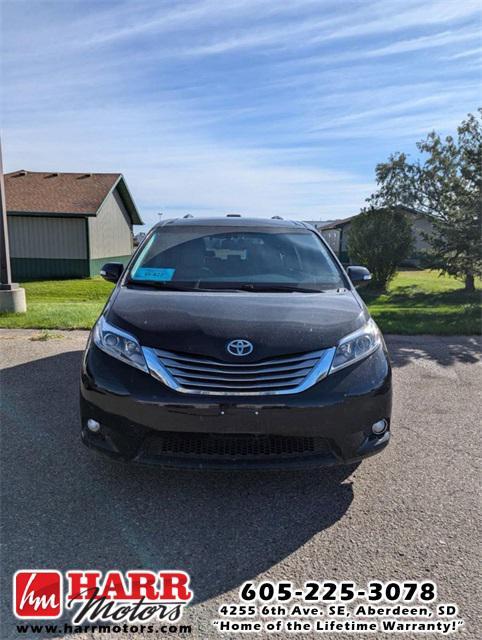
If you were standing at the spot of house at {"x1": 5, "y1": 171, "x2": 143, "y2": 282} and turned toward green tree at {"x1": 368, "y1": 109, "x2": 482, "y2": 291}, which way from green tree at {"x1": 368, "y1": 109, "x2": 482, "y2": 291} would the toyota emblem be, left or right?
right

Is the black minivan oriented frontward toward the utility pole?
no

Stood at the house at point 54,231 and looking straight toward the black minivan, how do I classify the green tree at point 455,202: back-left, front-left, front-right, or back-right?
front-left

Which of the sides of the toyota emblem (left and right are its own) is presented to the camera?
front

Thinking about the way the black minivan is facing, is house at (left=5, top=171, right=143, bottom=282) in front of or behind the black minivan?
behind

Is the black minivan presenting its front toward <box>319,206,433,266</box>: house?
no

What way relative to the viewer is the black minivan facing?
toward the camera

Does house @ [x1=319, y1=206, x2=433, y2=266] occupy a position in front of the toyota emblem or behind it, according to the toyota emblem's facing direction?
behind

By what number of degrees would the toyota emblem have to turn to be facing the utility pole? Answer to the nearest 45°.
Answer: approximately 135° to its right

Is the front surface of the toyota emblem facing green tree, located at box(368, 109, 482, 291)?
no

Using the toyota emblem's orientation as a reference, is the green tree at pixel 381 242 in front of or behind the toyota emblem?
behind
